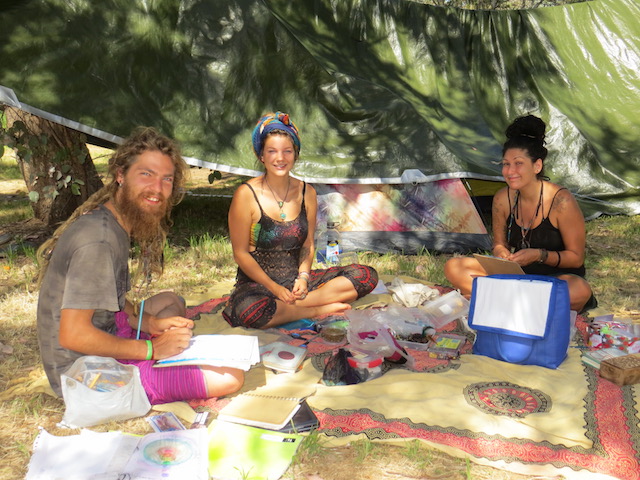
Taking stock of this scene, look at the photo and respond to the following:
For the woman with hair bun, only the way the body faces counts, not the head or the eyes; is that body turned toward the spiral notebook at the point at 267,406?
yes

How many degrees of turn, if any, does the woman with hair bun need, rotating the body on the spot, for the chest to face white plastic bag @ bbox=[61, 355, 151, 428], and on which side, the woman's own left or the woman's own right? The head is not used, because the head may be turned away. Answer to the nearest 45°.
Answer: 0° — they already face it

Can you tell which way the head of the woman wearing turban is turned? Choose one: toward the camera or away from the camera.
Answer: toward the camera

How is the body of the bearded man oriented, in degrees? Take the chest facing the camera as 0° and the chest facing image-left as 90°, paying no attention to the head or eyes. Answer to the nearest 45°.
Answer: approximately 270°

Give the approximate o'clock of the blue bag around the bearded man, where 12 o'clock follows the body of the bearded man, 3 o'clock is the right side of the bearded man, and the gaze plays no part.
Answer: The blue bag is roughly at 12 o'clock from the bearded man.

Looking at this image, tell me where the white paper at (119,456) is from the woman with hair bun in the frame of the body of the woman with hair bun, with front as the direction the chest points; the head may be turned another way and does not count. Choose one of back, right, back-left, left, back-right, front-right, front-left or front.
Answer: front

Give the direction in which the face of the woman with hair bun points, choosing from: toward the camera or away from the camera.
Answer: toward the camera

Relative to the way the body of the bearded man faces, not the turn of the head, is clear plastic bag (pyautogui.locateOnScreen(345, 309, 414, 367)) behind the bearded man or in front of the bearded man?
in front

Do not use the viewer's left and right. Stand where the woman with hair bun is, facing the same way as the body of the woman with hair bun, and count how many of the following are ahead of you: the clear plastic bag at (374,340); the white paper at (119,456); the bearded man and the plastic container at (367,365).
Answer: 4

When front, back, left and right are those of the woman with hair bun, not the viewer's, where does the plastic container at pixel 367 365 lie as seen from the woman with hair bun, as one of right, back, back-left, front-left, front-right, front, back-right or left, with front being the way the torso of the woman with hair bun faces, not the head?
front

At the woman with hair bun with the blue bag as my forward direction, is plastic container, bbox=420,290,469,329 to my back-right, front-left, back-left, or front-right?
front-right

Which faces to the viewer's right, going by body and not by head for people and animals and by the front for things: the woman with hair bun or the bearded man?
the bearded man

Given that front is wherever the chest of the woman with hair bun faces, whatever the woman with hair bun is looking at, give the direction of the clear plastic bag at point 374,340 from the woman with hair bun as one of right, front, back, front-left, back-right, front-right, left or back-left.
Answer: front

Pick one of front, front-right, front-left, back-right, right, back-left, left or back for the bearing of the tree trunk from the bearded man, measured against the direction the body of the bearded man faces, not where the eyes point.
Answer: left

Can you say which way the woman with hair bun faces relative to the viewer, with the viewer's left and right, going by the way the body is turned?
facing the viewer and to the left of the viewer
